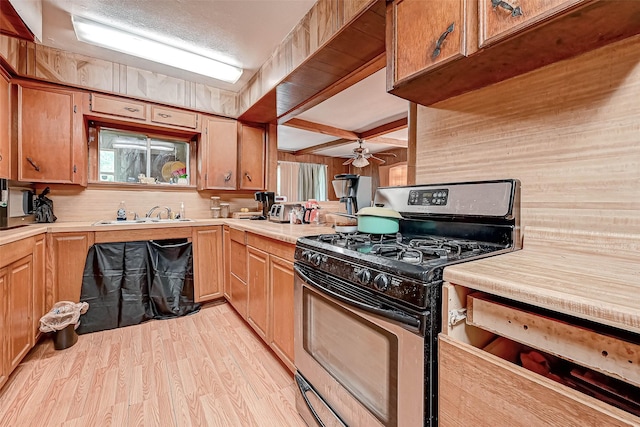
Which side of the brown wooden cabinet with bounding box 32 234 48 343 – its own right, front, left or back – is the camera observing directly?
right

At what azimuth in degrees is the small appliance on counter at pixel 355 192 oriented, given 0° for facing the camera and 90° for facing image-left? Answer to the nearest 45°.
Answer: approximately 45°

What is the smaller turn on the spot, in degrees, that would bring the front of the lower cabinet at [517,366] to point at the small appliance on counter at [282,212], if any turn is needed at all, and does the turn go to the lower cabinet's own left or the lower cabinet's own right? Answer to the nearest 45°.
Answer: approximately 90° to the lower cabinet's own right

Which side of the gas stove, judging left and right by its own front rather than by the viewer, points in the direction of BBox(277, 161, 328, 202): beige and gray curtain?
right

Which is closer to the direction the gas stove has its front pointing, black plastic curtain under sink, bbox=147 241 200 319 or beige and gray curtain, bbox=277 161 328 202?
the black plastic curtain under sink

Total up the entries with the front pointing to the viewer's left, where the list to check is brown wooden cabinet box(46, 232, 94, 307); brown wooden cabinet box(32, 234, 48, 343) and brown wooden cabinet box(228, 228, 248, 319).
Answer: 1

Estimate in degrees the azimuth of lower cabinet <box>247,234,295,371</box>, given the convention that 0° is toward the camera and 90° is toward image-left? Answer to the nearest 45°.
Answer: approximately 45°

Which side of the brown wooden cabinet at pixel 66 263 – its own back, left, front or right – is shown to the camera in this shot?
front

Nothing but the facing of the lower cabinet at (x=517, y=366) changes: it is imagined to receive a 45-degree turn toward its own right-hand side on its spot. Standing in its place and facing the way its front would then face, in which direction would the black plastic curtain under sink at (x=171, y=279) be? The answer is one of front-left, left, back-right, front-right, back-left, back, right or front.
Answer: front

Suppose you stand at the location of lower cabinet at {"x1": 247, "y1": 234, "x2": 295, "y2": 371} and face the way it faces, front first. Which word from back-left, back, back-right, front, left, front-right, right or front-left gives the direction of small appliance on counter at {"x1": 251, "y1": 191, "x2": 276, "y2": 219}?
back-right

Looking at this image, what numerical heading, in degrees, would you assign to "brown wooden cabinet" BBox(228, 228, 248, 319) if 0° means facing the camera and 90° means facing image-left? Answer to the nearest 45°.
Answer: approximately 90°

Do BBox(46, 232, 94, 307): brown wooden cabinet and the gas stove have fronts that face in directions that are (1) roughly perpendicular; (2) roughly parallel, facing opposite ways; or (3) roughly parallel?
roughly perpendicular

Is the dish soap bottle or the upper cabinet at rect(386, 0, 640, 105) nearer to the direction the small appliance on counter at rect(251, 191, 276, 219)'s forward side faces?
the dish soap bottle

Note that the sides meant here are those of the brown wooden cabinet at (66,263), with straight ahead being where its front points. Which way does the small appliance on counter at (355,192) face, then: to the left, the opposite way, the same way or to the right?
to the right

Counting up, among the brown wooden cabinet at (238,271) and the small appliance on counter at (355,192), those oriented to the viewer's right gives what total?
0
